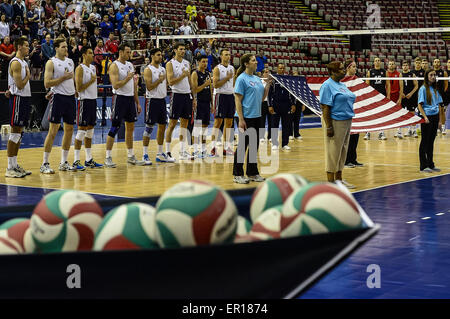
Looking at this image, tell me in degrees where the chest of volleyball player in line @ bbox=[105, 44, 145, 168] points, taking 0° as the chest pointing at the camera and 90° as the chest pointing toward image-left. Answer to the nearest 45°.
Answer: approximately 315°

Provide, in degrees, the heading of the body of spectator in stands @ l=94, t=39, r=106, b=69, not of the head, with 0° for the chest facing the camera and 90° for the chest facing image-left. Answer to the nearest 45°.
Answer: approximately 315°

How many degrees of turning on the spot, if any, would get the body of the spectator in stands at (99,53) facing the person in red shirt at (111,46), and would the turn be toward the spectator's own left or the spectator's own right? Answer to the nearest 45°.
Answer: approximately 90° to the spectator's own left

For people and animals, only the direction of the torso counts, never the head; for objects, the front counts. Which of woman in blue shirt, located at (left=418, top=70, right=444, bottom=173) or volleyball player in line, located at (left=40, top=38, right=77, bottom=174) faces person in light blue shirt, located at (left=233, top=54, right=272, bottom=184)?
the volleyball player in line

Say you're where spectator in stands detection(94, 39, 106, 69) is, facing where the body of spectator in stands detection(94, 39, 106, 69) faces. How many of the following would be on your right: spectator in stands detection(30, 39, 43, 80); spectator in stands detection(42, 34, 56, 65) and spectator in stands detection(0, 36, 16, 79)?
3

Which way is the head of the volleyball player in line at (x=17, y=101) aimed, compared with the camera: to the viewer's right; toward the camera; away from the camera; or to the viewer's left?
to the viewer's right

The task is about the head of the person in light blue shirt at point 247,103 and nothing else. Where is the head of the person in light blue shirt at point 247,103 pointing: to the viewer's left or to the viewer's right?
to the viewer's right

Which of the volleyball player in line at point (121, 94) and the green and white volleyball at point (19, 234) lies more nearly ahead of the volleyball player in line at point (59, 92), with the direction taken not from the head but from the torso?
the green and white volleyball
